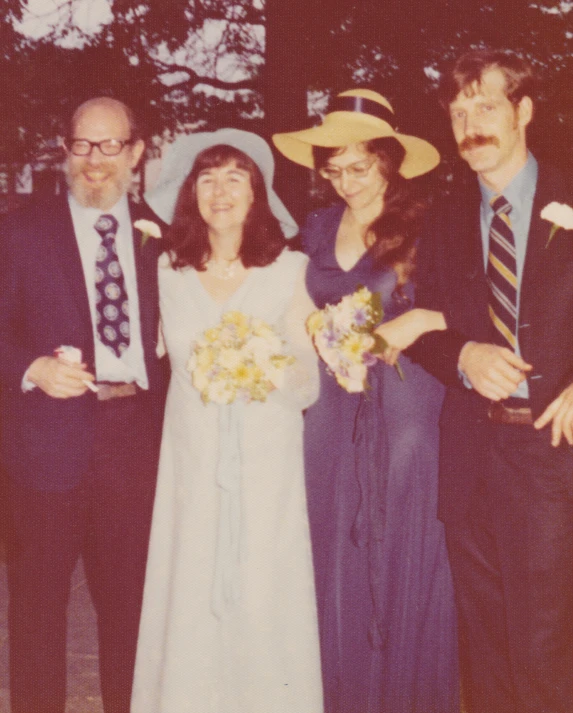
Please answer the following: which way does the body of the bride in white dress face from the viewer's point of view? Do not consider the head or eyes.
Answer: toward the camera

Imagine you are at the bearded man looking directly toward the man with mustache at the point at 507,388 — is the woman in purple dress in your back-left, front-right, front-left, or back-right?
front-left

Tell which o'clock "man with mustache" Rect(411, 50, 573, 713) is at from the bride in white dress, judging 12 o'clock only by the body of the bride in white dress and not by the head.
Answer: The man with mustache is roughly at 10 o'clock from the bride in white dress.

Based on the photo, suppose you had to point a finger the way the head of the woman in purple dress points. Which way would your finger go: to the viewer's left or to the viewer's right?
to the viewer's left

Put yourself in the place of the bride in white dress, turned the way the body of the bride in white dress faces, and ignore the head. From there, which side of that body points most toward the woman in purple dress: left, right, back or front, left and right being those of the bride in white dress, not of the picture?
left
